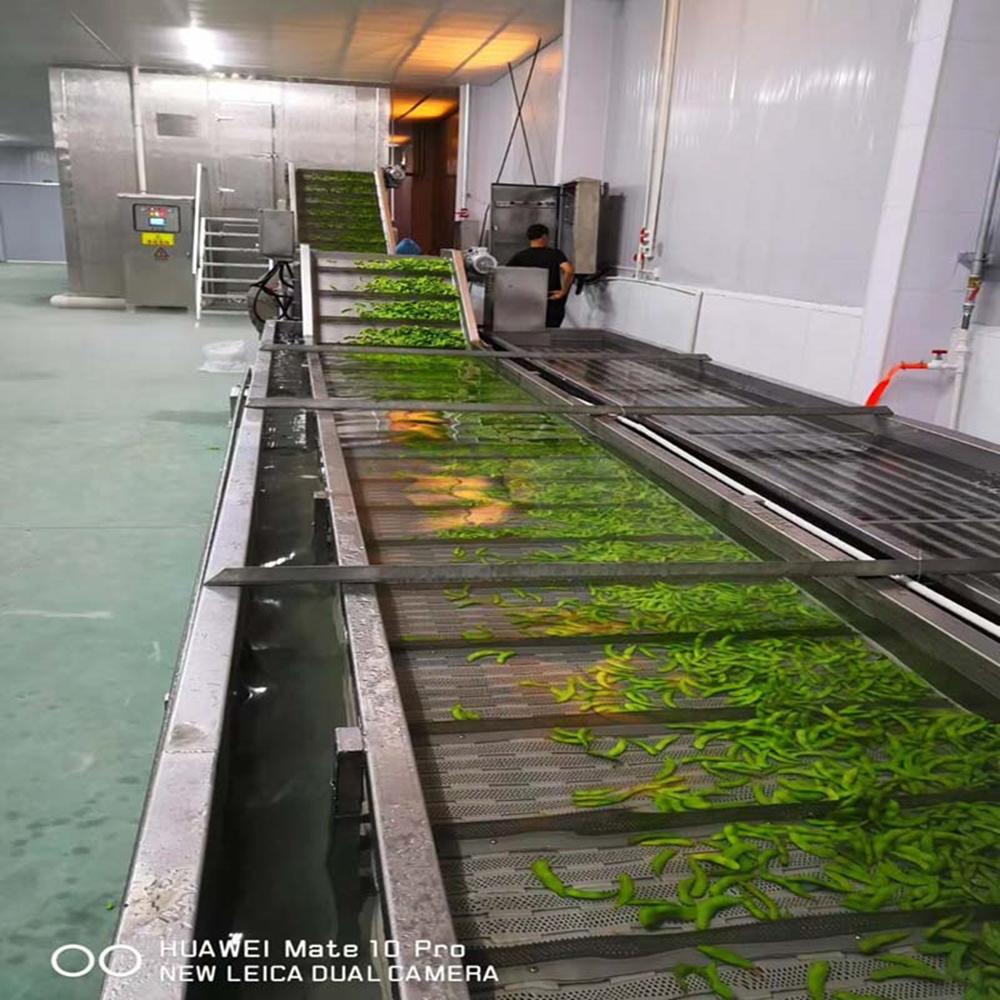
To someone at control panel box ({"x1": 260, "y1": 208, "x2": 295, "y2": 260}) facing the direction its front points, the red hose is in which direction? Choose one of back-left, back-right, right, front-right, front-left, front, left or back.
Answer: front-left

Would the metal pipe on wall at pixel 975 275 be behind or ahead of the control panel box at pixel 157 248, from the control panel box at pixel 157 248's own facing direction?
ahead

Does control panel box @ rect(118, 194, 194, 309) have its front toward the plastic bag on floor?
yes

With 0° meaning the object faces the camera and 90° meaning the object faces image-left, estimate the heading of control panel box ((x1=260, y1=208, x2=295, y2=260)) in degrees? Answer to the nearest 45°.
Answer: approximately 0°

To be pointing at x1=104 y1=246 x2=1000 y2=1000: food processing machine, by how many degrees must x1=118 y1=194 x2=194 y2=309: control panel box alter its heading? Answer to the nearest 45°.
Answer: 0° — it already faces it

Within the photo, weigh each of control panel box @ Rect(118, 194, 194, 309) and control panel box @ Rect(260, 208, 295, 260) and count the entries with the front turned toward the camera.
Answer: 2

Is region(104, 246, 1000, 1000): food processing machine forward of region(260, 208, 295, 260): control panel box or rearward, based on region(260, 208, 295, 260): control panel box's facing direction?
forward

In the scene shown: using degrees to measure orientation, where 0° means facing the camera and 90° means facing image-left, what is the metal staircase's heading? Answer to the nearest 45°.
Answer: approximately 0°

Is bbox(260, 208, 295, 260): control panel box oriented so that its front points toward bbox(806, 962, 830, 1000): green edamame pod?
yes

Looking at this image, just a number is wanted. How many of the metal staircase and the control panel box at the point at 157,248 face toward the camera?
2
